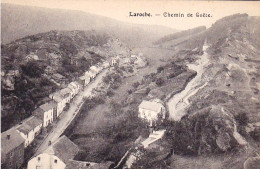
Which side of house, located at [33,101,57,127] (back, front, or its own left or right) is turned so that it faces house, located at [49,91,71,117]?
left

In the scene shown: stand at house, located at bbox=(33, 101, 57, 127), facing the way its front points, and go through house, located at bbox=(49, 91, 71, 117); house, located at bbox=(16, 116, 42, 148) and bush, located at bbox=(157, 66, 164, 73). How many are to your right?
1

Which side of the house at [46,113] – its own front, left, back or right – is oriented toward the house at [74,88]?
left

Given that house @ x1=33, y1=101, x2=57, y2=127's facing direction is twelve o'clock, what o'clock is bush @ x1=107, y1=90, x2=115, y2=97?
The bush is roughly at 10 o'clock from the house.

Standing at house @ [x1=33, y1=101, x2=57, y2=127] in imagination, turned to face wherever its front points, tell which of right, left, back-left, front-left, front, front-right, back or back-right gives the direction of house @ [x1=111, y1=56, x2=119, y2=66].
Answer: left

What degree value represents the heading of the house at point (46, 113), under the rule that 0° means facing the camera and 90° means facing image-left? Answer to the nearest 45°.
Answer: approximately 315°

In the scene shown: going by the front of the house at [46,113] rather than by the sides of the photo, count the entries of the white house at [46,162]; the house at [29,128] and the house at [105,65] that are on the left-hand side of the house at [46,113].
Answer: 1

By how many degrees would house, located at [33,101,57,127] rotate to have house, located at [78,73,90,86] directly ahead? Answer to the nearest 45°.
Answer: approximately 90° to its left

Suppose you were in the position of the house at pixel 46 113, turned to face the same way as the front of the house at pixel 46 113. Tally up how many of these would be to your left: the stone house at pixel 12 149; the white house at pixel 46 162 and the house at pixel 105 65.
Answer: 1

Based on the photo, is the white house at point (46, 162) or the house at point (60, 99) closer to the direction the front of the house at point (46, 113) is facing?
the white house

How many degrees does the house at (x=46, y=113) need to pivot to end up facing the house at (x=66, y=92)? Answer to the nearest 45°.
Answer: approximately 90° to its left

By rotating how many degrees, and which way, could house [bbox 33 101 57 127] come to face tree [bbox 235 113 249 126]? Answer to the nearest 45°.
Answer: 0° — it already faces it
